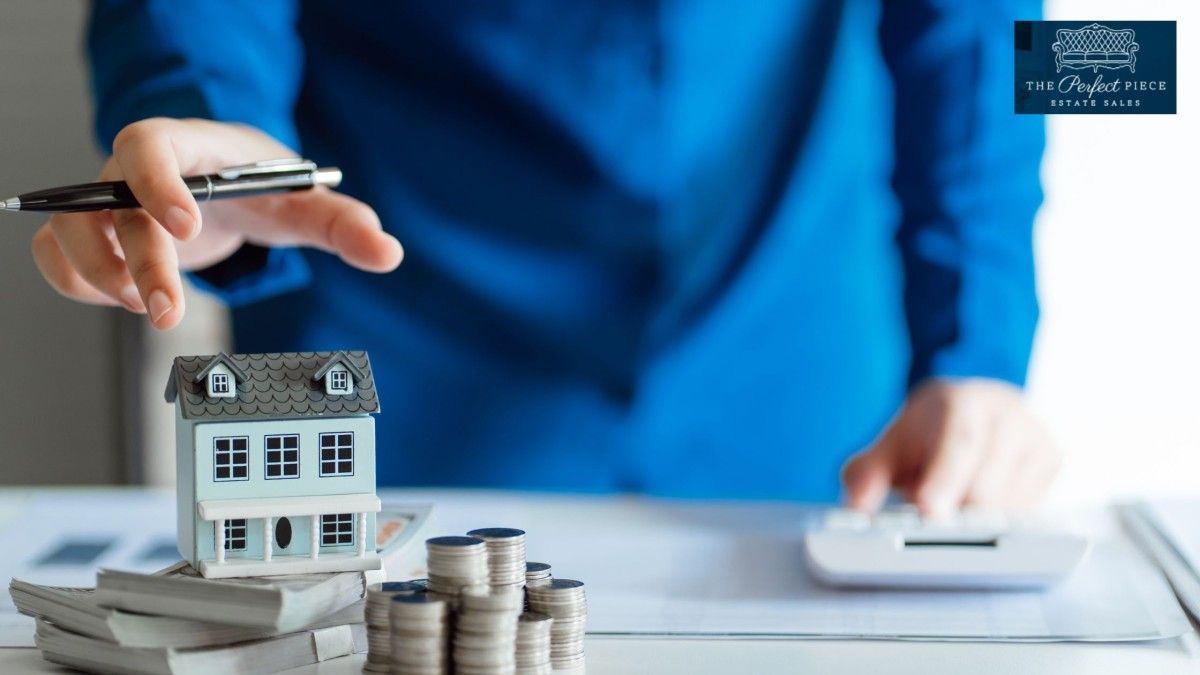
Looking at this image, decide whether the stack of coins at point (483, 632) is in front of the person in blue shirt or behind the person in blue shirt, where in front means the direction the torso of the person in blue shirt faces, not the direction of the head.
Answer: in front

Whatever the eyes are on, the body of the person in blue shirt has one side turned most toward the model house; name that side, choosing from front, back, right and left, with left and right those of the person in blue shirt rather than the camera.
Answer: front

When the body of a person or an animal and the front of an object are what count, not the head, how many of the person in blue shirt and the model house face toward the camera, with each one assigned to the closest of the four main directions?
2

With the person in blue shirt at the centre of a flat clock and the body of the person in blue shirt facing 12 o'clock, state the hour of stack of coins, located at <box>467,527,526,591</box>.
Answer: The stack of coins is roughly at 12 o'clock from the person in blue shirt.

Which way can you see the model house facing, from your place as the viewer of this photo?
facing the viewer

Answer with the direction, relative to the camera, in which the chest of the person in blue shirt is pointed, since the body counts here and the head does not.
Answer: toward the camera

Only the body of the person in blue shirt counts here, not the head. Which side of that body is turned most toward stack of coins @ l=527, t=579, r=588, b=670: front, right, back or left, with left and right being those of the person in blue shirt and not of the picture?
front
